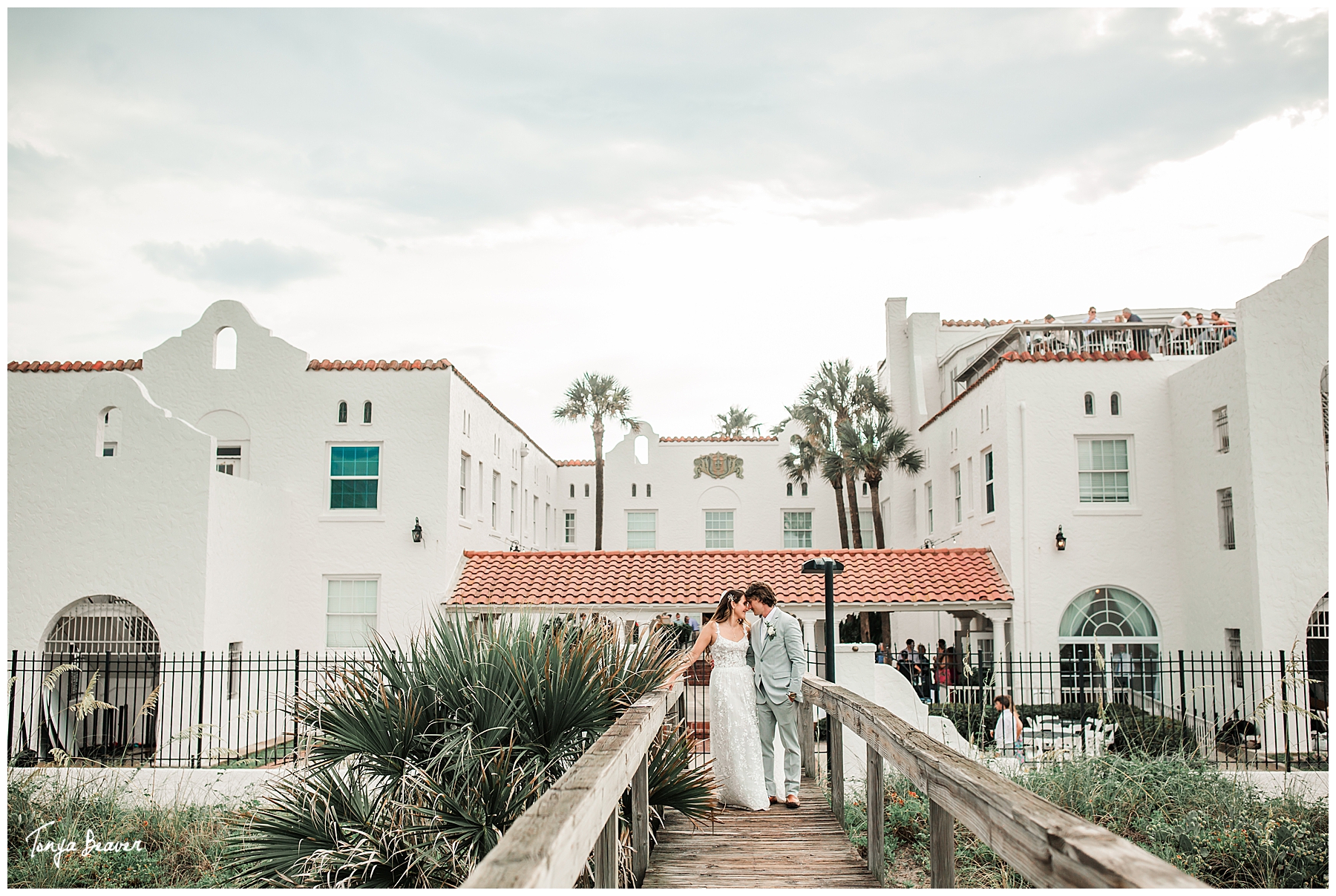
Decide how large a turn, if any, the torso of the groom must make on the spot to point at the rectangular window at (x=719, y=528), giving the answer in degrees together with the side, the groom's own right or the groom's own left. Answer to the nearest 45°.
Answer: approximately 135° to the groom's own right

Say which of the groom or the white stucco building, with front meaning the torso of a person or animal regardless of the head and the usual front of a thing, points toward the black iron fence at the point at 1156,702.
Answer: the white stucco building

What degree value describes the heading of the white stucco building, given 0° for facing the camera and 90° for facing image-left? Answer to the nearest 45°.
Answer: approximately 0°

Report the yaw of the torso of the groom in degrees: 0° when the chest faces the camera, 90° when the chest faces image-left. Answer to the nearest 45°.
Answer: approximately 45°

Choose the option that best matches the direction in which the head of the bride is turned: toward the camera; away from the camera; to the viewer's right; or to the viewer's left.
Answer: to the viewer's right

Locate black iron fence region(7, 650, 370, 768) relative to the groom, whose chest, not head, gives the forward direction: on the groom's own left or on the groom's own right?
on the groom's own right

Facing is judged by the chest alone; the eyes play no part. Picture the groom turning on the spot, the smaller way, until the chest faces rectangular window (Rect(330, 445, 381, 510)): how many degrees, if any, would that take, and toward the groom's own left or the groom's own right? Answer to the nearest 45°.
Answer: approximately 90° to the groom's own right

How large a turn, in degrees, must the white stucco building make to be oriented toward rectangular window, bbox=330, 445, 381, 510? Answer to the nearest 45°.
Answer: approximately 90° to its right

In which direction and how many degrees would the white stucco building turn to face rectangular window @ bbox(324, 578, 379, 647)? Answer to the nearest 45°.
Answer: approximately 90° to its right

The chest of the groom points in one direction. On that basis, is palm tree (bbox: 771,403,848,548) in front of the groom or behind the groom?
behind
